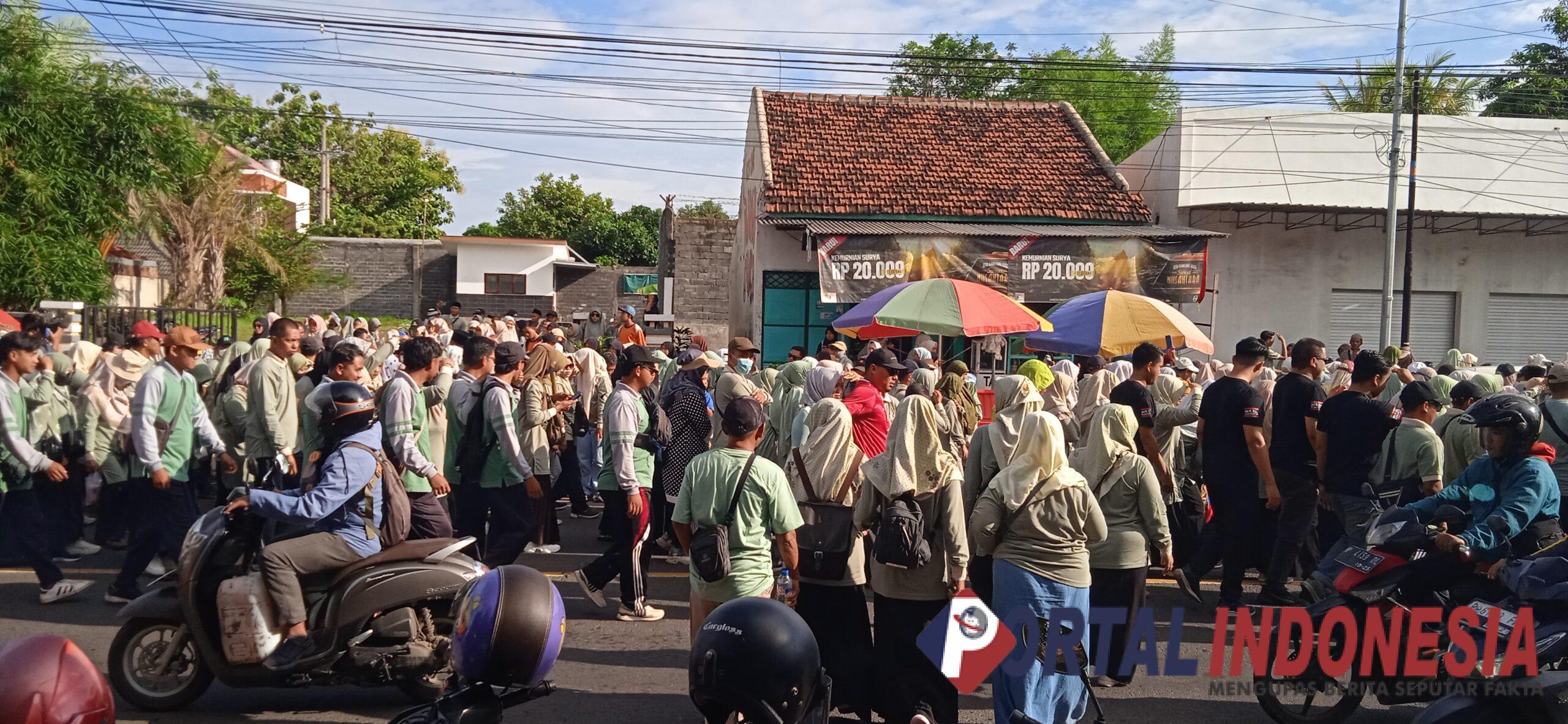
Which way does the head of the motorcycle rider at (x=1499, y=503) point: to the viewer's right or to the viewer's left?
to the viewer's left

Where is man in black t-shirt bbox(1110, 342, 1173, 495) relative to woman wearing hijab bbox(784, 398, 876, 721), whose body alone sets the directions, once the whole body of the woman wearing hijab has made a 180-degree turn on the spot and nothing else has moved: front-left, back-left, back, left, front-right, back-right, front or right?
back-left

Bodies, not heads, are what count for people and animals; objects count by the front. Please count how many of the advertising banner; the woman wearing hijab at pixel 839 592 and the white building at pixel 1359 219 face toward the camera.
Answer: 2

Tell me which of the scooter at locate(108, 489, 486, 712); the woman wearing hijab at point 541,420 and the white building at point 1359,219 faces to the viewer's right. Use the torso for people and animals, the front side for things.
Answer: the woman wearing hijab

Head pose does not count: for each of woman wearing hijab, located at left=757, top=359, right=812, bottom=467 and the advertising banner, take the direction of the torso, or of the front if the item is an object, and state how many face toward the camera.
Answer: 1

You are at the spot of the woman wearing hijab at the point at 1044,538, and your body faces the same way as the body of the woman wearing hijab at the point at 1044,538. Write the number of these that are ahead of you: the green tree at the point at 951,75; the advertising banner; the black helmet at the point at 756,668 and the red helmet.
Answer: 2

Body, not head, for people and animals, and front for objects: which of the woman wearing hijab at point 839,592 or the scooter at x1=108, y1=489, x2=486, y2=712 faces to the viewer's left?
the scooter

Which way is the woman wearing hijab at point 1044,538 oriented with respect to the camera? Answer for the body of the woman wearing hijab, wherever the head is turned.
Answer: away from the camera

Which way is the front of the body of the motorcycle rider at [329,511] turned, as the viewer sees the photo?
to the viewer's left

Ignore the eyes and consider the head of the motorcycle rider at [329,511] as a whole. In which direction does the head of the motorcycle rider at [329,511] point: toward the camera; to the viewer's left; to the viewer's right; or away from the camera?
to the viewer's left

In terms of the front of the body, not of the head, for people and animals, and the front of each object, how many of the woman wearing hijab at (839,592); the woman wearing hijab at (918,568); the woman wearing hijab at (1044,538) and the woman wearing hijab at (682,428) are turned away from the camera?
3

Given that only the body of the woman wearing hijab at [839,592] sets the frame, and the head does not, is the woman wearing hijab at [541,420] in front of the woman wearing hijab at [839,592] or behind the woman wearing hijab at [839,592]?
in front

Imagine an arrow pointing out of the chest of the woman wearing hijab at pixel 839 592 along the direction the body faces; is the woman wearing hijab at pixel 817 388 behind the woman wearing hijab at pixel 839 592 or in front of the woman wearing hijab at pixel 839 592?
in front

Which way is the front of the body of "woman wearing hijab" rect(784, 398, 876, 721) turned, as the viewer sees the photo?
away from the camera

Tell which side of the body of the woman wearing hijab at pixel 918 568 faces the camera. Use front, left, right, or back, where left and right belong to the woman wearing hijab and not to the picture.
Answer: back

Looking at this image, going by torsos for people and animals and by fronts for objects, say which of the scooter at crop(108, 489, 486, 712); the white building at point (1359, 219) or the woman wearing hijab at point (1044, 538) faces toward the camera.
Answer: the white building
